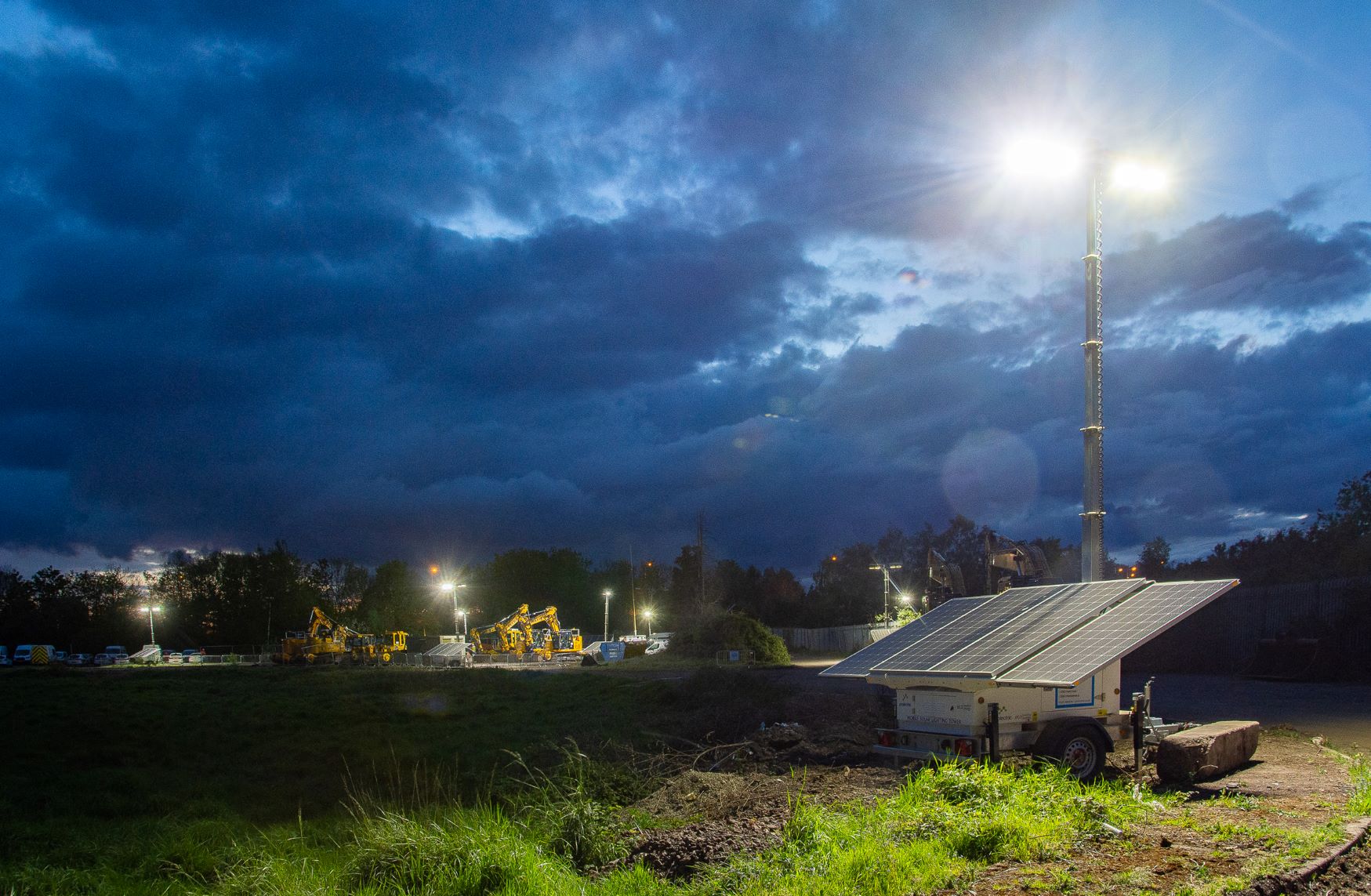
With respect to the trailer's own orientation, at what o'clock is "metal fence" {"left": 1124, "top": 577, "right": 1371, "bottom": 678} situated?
The metal fence is roughly at 11 o'clock from the trailer.

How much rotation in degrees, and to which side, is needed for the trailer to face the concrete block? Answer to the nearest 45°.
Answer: approximately 45° to its right

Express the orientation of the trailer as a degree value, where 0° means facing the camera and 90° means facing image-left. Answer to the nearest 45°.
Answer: approximately 225°
